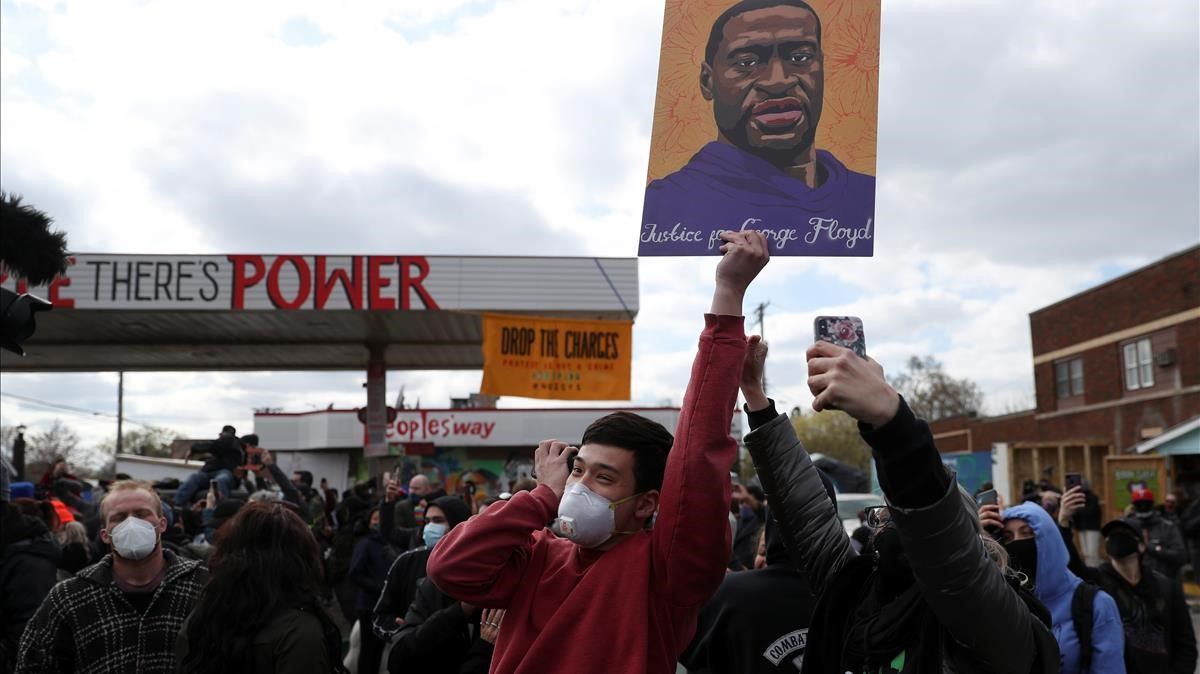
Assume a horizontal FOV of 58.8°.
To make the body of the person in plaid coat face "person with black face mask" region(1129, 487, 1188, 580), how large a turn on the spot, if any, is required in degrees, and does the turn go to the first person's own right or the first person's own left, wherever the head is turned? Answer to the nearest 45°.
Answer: approximately 90° to the first person's own left

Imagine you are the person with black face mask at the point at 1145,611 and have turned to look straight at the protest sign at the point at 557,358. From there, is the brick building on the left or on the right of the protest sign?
right

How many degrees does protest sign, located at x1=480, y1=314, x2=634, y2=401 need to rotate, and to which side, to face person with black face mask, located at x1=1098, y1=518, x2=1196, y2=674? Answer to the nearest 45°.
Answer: approximately 45° to its left

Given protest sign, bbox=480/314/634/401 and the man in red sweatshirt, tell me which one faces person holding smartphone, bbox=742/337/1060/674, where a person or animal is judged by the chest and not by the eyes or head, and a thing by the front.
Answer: the protest sign

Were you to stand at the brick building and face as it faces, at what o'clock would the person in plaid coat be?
The person in plaid coat is roughly at 11 o'clock from the brick building.

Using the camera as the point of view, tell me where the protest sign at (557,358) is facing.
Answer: facing the viewer

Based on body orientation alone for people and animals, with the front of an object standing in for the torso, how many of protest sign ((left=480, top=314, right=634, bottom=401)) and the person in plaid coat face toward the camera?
2

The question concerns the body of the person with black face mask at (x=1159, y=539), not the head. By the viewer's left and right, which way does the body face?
facing the viewer and to the left of the viewer

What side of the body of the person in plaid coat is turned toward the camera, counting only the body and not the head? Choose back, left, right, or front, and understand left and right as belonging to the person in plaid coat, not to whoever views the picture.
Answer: front
